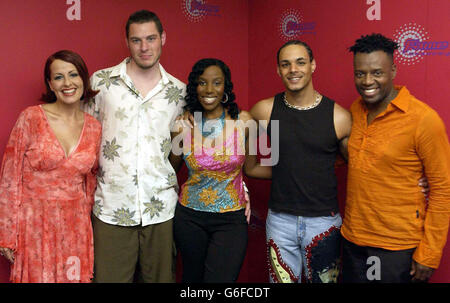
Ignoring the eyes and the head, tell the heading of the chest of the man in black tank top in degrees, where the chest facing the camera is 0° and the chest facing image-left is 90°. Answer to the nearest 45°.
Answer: approximately 0°

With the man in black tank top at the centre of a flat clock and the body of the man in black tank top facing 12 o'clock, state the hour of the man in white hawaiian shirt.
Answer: The man in white hawaiian shirt is roughly at 3 o'clock from the man in black tank top.

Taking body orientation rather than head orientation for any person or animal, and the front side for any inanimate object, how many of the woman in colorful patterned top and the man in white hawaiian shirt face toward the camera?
2

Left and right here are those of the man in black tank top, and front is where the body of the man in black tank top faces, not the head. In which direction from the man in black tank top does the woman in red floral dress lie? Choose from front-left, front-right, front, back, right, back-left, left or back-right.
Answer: right

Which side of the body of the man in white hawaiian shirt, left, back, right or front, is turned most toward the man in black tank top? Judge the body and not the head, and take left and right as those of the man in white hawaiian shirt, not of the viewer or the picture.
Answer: left

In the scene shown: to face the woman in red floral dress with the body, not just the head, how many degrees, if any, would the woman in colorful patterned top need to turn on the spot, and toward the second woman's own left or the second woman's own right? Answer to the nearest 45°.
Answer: approximately 90° to the second woman's own right
